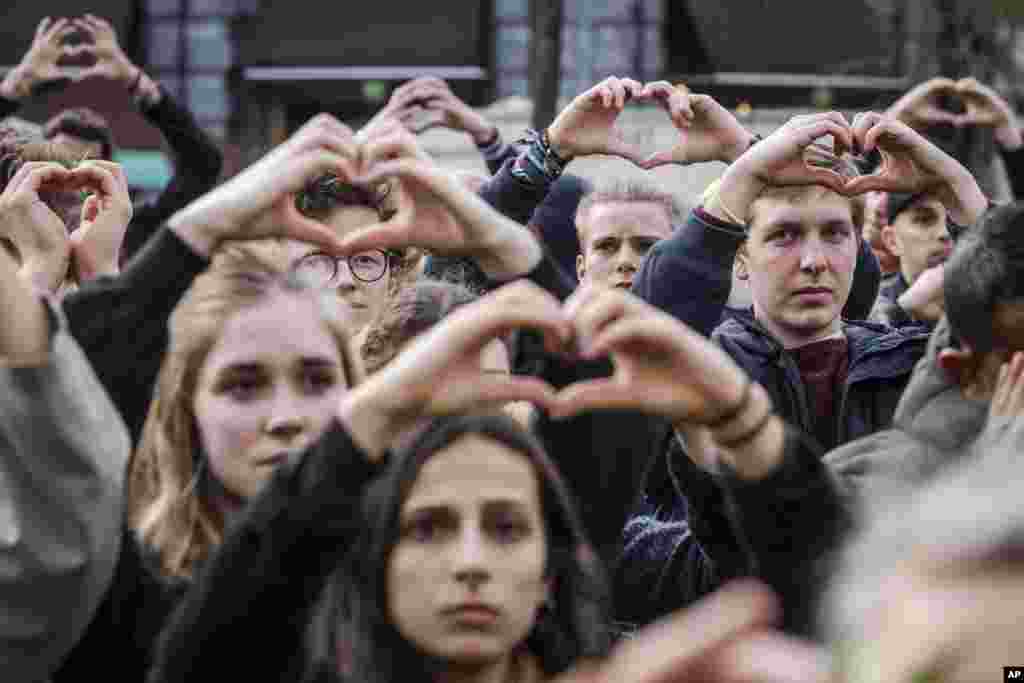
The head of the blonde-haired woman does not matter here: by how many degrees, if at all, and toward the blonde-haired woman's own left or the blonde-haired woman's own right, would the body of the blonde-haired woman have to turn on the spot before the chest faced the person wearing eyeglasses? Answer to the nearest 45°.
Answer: approximately 135° to the blonde-haired woman's own left

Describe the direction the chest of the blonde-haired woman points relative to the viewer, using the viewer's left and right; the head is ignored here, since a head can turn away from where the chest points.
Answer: facing the viewer and to the right of the viewer
